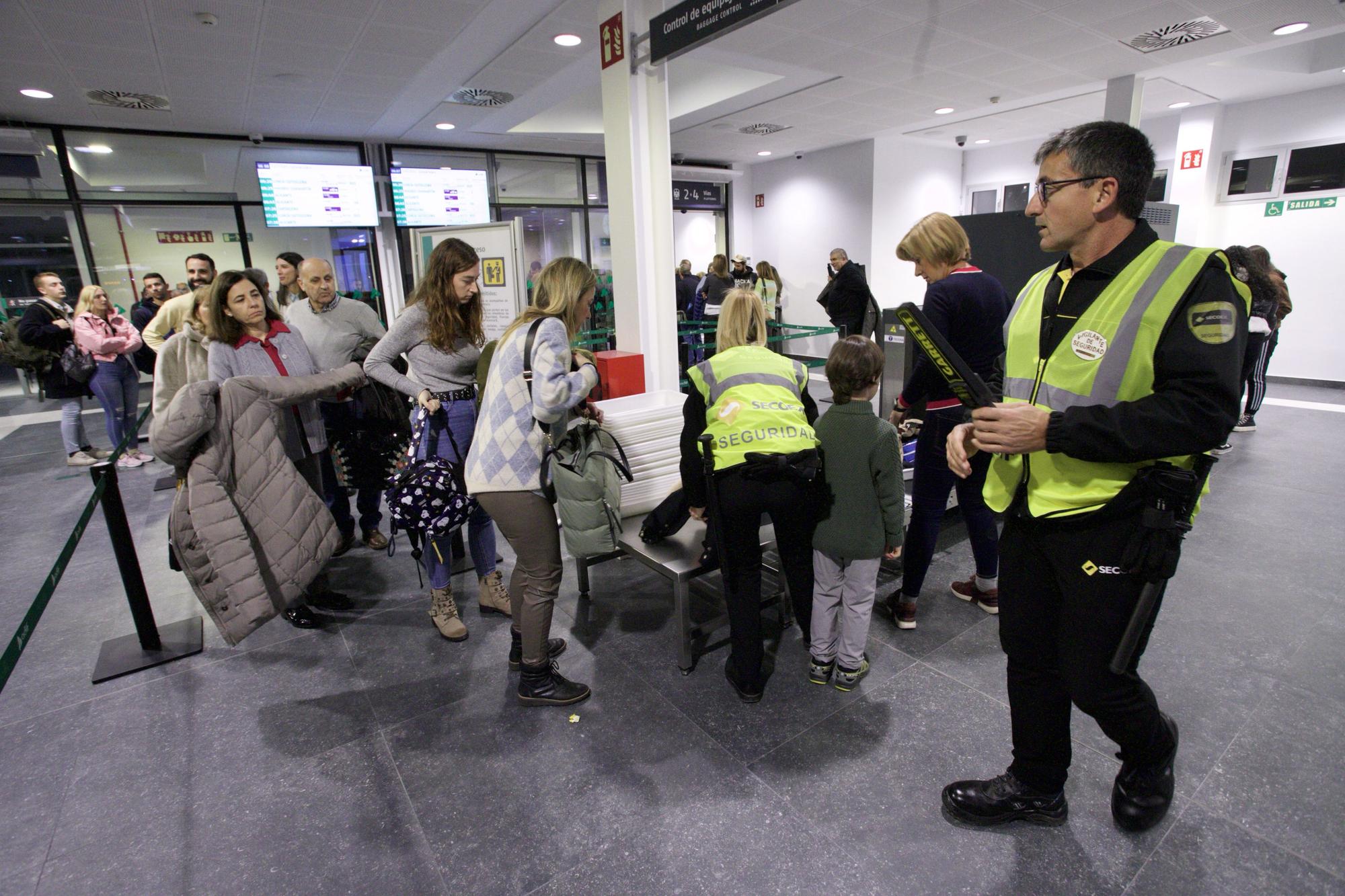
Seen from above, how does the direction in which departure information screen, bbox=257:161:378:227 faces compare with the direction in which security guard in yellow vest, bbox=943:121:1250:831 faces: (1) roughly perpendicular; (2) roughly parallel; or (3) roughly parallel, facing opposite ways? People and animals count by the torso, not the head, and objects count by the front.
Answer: roughly perpendicular

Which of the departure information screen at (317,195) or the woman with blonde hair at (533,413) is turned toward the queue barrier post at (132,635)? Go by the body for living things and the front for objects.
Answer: the departure information screen

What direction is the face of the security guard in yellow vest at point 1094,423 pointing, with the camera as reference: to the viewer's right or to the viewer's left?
to the viewer's left

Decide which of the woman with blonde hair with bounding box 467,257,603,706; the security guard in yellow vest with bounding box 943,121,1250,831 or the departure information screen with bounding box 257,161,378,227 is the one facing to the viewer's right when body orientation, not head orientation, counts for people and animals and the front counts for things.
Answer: the woman with blonde hair

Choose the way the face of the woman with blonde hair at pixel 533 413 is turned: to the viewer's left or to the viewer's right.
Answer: to the viewer's right

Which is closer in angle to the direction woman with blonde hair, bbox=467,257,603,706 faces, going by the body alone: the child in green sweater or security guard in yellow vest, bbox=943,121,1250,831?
the child in green sweater

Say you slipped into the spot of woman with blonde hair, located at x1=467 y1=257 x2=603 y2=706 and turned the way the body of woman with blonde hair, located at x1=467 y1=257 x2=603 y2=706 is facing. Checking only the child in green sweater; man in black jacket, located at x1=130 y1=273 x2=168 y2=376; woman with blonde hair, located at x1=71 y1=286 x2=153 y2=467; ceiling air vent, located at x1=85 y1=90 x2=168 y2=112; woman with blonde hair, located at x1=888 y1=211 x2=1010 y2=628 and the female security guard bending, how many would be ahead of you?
3

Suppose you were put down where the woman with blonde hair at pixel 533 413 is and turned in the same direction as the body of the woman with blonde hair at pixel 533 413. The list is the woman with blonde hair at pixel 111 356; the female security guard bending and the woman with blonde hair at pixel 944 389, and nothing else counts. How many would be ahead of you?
2

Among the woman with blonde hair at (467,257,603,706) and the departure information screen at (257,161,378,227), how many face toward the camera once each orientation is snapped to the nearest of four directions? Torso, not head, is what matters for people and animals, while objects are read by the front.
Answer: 1
